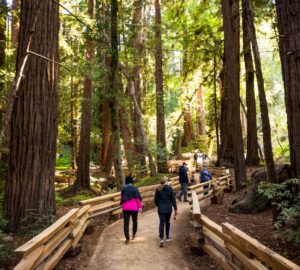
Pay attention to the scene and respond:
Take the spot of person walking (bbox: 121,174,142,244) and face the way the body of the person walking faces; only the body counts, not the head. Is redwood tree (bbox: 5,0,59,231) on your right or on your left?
on your left

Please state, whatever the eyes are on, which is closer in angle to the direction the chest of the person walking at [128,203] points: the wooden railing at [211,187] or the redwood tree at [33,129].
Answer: the wooden railing

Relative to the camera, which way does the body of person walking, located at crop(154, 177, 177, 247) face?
away from the camera

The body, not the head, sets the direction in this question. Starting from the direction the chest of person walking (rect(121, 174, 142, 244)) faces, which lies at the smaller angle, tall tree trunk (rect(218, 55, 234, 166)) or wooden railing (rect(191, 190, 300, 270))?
the tall tree trunk

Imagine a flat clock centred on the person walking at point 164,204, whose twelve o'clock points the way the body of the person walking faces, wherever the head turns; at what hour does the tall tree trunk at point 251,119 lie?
The tall tree trunk is roughly at 1 o'clock from the person walking.

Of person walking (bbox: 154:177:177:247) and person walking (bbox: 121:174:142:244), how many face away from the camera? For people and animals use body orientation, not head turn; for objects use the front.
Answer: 2

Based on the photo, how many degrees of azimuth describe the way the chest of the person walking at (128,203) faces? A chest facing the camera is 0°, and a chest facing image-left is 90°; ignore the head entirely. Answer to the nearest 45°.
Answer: approximately 180°

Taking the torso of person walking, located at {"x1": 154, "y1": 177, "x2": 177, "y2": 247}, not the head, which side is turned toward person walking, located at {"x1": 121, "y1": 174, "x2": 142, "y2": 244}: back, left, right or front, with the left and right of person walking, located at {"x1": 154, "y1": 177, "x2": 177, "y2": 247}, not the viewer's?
left
